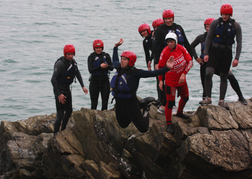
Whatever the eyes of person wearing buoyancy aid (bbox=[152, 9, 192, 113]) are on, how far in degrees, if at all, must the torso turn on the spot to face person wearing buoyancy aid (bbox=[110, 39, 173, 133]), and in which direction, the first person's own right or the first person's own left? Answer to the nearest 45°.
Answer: approximately 45° to the first person's own right

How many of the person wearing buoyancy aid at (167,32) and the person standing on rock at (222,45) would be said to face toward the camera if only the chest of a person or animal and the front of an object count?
2

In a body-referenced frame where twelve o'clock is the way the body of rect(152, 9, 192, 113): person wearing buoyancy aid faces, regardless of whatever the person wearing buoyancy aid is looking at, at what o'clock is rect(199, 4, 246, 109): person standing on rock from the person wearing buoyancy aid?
The person standing on rock is roughly at 9 o'clock from the person wearing buoyancy aid.

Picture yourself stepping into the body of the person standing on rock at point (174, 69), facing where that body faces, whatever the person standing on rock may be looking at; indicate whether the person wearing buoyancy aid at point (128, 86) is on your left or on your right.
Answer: on your right

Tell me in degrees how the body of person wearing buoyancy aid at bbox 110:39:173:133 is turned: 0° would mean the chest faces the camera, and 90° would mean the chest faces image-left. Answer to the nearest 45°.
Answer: approximately 45°

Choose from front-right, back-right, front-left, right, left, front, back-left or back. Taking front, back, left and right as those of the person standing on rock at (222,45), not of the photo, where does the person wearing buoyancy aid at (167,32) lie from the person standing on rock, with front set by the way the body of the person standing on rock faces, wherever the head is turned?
right

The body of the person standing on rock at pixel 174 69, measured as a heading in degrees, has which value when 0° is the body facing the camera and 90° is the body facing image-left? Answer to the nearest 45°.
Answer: approximately 0°

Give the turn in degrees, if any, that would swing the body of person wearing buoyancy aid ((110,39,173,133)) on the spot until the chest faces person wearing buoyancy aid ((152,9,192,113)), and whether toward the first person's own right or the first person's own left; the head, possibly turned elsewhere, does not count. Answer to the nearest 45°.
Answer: approximately 180°

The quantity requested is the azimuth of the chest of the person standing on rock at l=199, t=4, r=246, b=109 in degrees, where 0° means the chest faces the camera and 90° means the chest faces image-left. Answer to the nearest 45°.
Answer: approximately 0°

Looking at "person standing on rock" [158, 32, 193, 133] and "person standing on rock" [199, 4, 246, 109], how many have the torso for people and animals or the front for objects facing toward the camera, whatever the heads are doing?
2
